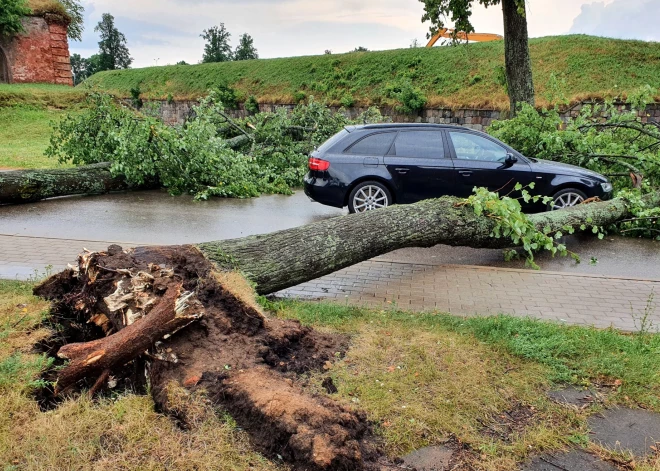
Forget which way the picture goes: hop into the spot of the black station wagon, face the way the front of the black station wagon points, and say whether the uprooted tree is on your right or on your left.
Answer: on your right

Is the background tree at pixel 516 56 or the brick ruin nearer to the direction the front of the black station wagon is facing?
the background tree

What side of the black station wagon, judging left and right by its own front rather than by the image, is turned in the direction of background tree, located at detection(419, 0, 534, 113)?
left

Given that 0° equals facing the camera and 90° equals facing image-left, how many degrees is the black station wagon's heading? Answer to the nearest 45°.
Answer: approximately 270°

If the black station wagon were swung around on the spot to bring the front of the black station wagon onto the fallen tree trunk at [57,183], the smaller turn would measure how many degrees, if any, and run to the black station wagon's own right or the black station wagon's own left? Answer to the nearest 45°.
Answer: approximately 180°

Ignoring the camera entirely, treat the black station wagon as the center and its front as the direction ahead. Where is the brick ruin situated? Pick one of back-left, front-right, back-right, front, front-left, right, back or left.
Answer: back-left
